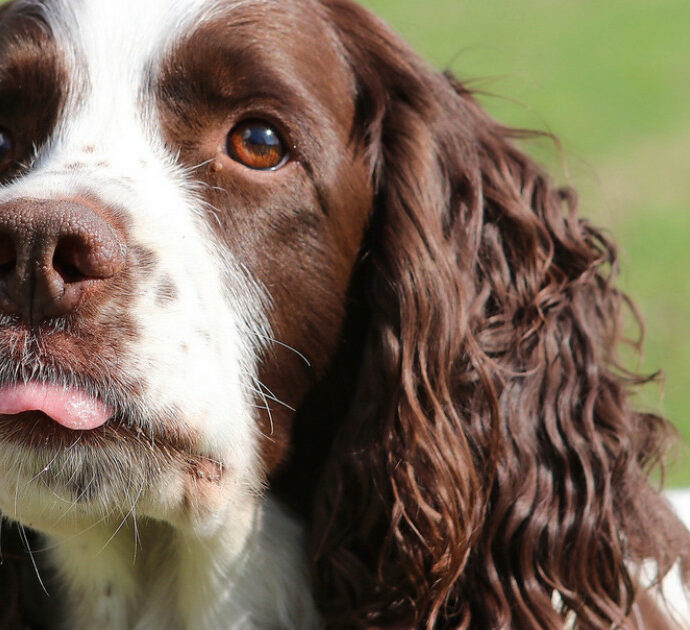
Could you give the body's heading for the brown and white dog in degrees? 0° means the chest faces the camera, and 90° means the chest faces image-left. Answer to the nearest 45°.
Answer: approximately 45°
